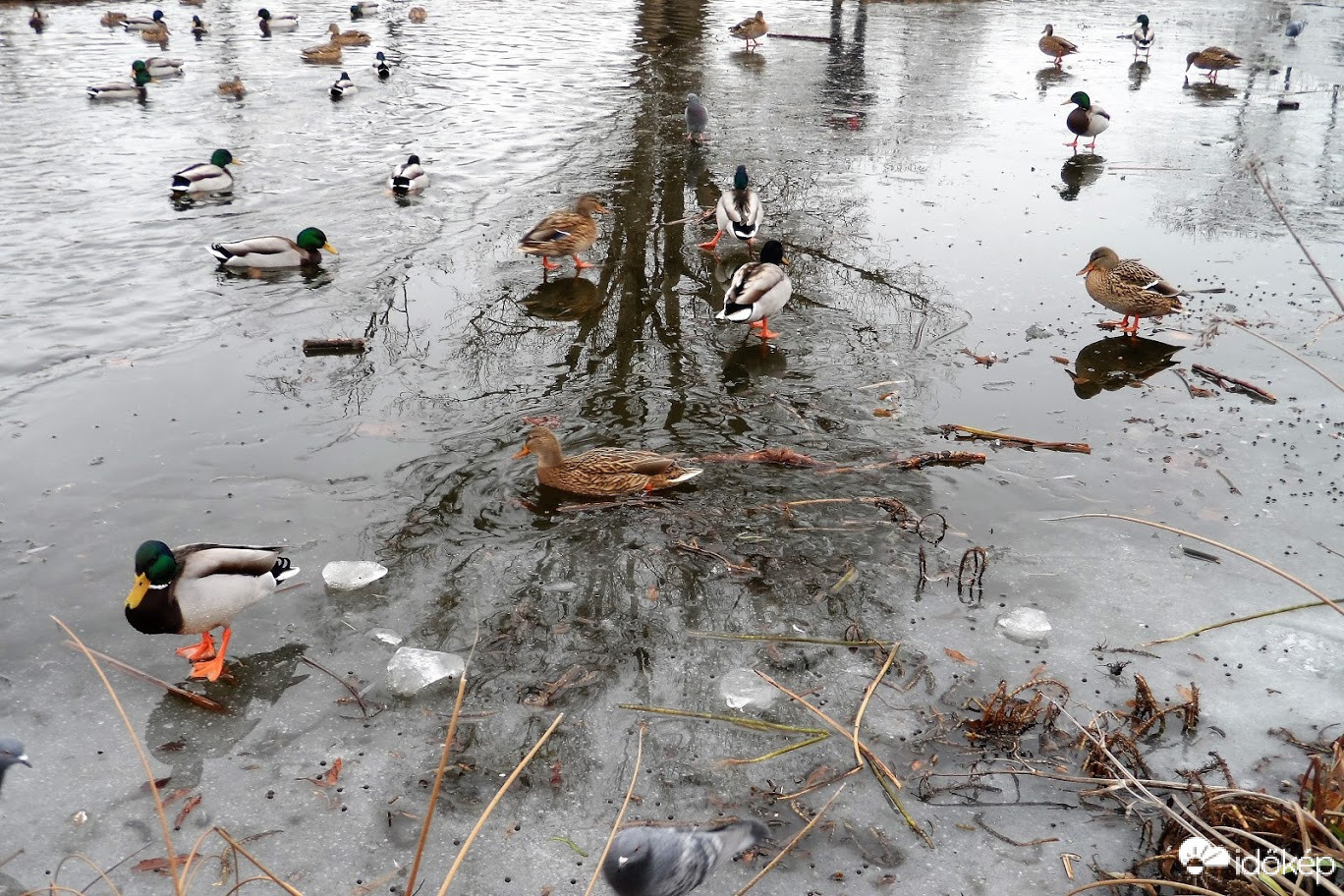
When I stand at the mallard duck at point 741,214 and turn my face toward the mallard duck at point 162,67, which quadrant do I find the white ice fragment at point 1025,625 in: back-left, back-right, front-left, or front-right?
back-left

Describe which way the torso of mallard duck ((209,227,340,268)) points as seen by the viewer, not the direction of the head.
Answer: to the viewer's right

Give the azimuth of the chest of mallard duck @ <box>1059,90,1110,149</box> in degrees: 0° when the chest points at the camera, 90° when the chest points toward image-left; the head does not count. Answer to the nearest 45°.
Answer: approximately 45°

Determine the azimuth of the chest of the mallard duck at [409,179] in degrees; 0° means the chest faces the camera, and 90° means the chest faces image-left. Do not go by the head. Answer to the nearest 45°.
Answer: approximately 225°

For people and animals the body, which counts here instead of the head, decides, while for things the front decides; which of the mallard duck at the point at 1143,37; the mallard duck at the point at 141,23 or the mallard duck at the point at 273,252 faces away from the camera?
the mallard duck at the point at 1143,37

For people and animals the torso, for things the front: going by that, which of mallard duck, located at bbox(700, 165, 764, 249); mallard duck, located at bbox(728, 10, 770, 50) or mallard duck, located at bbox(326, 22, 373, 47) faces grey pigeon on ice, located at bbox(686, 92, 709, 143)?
mallard duck, located at bbox(700, 165, 764, 249)

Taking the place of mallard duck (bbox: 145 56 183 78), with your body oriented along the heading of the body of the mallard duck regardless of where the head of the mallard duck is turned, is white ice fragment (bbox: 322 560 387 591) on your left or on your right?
on your left

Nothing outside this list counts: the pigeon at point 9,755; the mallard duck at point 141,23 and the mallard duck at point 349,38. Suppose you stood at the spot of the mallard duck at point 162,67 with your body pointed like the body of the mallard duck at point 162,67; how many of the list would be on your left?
1

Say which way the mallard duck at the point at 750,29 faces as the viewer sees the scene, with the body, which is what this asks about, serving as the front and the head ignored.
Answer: to the viewer's right

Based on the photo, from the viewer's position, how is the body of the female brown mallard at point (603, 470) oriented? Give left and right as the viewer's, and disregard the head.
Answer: facing to the left of the viewer

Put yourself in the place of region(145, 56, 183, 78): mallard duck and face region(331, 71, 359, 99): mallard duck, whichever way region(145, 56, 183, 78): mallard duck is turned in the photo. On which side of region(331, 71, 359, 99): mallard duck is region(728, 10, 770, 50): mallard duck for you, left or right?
left

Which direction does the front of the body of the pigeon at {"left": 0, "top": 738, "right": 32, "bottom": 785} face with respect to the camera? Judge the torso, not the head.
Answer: to the viewer's right

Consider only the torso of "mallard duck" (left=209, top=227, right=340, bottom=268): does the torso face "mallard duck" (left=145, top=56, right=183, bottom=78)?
no

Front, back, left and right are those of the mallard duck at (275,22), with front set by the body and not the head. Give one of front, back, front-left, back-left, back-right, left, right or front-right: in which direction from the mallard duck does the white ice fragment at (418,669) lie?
left

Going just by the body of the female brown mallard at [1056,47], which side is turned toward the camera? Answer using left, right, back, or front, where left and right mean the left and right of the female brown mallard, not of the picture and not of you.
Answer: left

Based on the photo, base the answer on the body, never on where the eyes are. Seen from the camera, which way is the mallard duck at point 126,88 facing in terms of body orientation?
to the viewer's right

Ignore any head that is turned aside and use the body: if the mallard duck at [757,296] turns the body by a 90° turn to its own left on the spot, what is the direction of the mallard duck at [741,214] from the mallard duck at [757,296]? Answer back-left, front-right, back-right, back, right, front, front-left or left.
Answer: front-right

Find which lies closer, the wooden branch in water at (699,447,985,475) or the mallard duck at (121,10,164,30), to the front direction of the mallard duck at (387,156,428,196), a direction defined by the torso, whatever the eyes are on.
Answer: the mallard duck

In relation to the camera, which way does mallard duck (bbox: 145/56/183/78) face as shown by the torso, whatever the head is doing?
to the viewer's left
